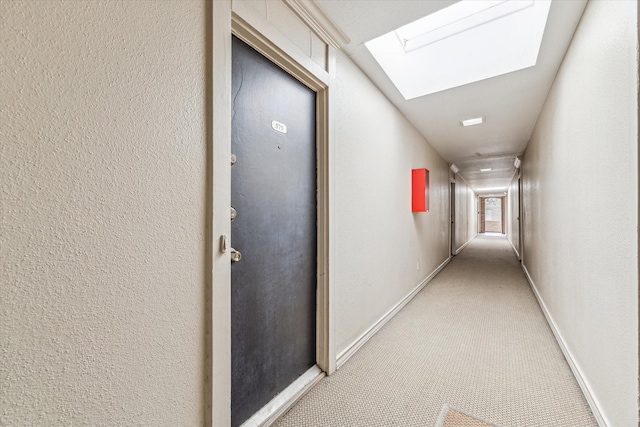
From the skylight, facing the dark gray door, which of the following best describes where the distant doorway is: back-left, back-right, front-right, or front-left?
back-right

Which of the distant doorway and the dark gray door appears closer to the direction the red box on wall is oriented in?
the distant doorway

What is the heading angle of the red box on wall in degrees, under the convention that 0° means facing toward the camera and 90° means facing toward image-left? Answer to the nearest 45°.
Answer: approximately 270°

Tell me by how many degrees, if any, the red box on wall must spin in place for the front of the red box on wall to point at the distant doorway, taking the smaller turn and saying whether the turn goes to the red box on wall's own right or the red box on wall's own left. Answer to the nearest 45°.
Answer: approximately 90° to the red box on wall's own left

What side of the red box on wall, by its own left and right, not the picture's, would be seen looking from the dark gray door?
right
